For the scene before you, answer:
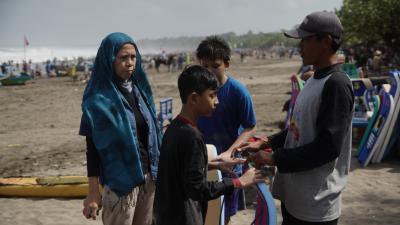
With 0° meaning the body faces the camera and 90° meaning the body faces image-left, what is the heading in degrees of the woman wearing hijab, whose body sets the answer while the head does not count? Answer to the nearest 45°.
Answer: approximately 315°

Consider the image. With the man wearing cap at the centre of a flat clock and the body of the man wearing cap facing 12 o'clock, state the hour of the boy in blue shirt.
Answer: The boy in blue shirt is roughly at 2 o'clock from the man wearing cap.

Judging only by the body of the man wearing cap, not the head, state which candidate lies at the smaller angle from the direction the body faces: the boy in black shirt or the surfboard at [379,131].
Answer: the boy in black shirt

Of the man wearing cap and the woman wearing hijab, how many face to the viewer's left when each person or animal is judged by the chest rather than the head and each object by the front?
1

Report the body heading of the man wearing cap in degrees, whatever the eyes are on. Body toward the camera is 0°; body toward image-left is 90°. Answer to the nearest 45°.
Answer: approximately 90°

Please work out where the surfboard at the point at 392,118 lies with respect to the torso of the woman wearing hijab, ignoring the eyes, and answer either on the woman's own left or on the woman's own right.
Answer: on the woman's own left

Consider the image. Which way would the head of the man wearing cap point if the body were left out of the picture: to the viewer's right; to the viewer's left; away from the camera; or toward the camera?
to the viewer's left

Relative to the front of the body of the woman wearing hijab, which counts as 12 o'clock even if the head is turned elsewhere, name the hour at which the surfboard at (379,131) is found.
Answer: The surfboard is roughly at 9 o'clock from the woman wearing hijab.

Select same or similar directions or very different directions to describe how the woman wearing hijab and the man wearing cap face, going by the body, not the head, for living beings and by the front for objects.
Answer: very different directions

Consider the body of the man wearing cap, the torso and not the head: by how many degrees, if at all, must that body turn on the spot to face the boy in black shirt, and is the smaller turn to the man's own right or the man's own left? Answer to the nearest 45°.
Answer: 0° — they already face them
